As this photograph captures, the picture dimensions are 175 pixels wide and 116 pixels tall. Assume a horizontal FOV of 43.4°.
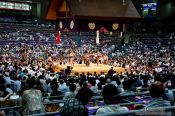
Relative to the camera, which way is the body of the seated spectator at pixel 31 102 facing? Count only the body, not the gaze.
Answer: away from the camera

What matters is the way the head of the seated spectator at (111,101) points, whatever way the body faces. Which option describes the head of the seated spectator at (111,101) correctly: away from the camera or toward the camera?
away from the camera

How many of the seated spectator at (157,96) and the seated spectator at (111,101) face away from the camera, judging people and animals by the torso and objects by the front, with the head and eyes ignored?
2

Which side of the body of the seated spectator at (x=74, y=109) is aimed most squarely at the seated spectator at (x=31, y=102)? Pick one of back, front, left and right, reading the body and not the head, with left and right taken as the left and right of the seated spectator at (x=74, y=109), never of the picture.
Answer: left

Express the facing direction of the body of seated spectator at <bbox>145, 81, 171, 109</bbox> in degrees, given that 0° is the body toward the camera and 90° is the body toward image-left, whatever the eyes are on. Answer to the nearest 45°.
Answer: approximately 180°

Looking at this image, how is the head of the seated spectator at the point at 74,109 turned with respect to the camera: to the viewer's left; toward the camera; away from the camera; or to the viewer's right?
away from the camera

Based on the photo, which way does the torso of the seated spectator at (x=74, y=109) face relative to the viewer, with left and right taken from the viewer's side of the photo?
facing away from the viewer and to the right of the viewer

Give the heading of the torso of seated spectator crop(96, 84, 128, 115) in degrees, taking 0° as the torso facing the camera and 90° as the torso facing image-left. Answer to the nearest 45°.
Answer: approximately 180°

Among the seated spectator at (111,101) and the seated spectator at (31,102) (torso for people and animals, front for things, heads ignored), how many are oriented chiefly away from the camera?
2
